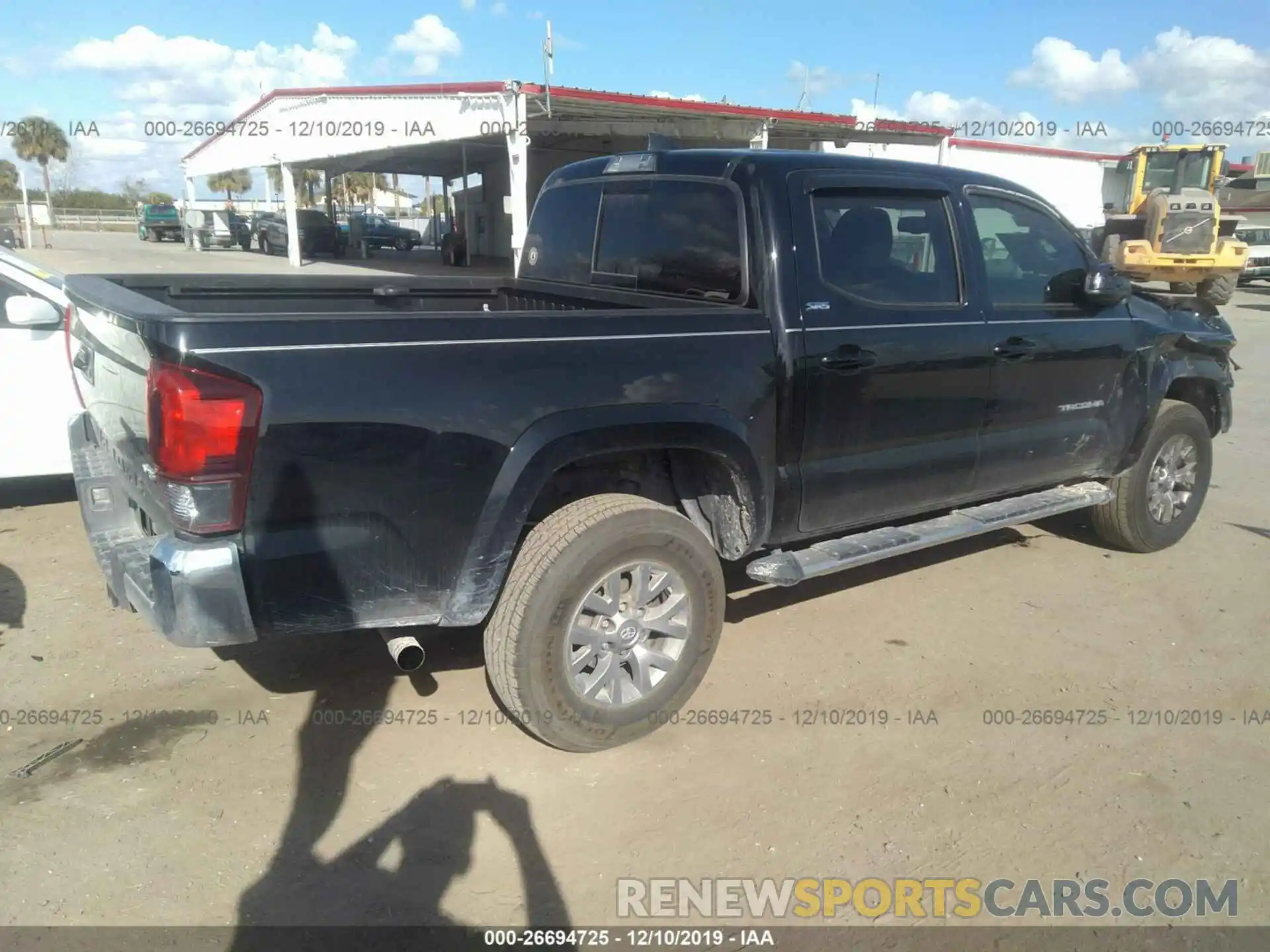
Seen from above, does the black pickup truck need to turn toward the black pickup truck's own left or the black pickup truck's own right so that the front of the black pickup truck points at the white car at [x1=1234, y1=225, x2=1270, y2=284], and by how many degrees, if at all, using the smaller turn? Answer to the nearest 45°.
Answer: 0° — it already faces it

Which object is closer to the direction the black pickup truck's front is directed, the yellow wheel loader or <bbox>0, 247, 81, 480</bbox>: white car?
the yellow wheel loader

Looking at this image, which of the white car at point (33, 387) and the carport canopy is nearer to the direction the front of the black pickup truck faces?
the carport canopy

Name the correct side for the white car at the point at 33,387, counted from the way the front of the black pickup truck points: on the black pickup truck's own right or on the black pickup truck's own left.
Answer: on the black pickup truck's own left

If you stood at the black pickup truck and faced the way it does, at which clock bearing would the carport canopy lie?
The carport canopy is roughly at 10 o'clock from the black pickup truck.

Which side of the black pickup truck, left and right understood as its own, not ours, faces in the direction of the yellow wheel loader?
front

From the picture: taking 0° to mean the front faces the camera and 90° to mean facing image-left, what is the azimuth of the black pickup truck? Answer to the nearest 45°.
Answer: approximately 225°
